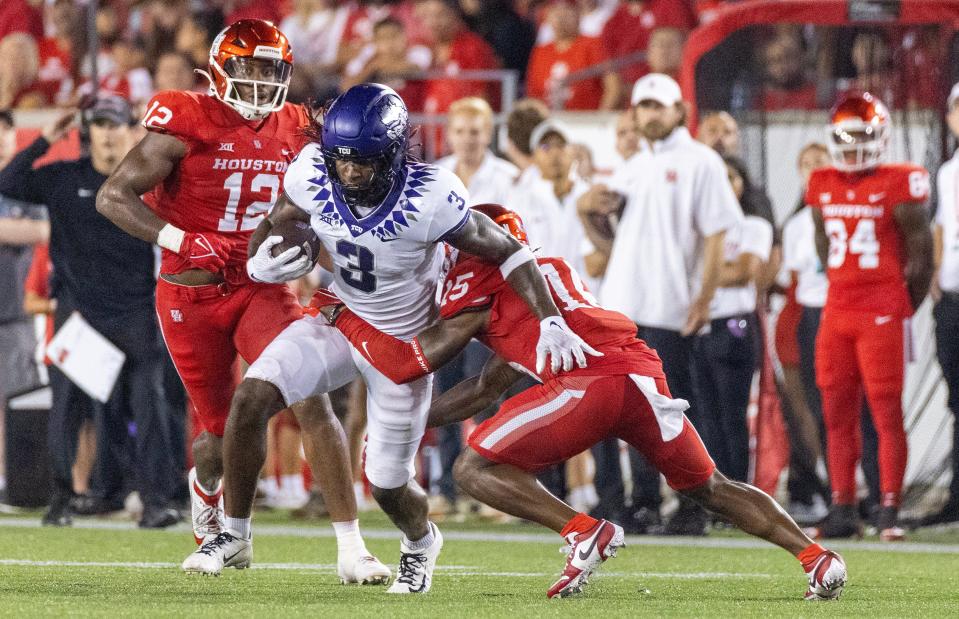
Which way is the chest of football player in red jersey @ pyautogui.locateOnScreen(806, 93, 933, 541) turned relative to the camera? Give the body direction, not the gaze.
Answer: toward the camera

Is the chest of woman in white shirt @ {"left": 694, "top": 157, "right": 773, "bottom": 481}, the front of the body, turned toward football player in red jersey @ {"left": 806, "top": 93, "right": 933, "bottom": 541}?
no

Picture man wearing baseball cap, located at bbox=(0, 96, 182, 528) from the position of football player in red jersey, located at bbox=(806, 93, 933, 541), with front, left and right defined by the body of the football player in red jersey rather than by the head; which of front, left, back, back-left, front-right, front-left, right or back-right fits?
right

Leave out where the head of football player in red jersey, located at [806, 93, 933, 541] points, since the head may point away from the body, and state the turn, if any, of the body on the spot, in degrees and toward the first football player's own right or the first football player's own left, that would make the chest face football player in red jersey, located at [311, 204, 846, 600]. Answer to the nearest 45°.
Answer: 0° — they already face them

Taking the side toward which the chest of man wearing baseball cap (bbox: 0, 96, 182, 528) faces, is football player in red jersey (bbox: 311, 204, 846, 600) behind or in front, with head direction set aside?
in front

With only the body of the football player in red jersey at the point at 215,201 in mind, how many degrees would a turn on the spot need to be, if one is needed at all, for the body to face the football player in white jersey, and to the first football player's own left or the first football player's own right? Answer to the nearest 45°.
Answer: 0° — they already face them

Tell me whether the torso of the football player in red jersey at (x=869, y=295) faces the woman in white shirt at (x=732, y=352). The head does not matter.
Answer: no

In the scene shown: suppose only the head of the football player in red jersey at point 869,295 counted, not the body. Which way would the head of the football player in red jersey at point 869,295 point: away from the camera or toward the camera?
toward the camera

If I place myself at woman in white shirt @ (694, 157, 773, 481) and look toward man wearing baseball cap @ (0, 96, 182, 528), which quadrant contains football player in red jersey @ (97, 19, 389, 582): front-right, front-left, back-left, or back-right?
front-left

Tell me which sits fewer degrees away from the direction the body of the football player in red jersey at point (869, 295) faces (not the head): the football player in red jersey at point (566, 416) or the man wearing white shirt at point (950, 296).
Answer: the football player in red jersey

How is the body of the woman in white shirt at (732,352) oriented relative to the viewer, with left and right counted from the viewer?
facing the viewer and to the left of the viewer

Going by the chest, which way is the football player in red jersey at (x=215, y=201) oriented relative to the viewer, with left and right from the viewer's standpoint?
facing the viewer and to the right of the viewer

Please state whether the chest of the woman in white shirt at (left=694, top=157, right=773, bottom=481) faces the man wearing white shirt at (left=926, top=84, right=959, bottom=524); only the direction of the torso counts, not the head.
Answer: no

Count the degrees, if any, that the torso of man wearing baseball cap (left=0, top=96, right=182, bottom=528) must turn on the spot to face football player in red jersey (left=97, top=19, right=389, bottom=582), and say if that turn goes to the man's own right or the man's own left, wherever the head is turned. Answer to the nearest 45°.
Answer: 0° — they already face them

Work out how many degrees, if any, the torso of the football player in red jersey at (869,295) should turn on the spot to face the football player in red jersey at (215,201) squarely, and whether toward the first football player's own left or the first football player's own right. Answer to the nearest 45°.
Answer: approximately 45° to the first football player's own right

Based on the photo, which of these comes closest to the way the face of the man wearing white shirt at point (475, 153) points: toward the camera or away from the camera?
toward the camera

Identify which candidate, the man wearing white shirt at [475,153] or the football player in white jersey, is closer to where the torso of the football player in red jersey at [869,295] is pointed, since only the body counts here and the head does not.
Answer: the football player in white jersey
